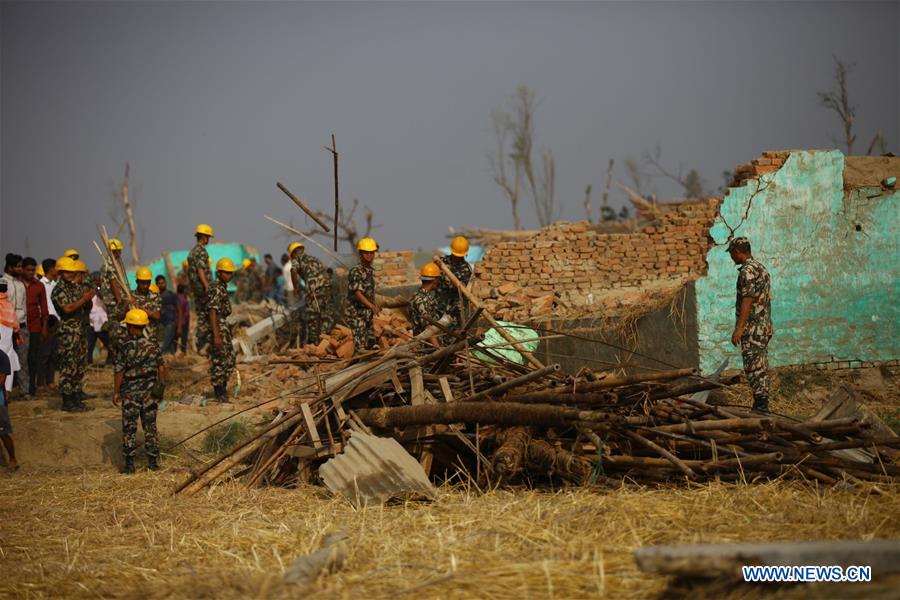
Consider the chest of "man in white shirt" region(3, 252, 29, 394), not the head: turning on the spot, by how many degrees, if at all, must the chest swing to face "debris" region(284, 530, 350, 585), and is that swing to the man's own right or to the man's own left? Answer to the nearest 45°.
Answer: approximately 90° to the man's own right

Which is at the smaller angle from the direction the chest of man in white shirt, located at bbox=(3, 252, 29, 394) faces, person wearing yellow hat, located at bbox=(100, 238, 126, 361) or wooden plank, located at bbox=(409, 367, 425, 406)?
the wooden plank

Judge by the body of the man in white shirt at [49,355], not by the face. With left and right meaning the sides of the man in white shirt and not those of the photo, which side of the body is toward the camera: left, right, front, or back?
right

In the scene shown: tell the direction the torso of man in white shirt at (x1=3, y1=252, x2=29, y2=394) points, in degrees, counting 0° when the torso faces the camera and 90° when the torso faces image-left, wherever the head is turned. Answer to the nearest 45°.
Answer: approximately 270°
